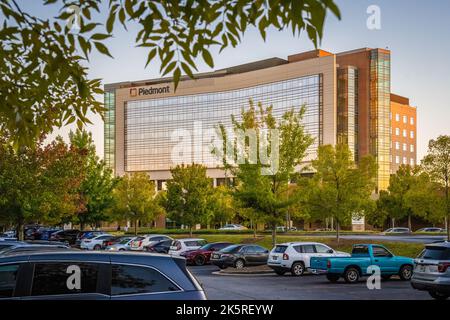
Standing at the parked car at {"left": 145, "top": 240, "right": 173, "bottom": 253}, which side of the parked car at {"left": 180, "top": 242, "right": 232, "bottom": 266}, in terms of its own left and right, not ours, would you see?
right

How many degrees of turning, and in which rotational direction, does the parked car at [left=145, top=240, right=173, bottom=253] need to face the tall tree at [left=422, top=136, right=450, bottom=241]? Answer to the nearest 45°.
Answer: approximately 135° to its left

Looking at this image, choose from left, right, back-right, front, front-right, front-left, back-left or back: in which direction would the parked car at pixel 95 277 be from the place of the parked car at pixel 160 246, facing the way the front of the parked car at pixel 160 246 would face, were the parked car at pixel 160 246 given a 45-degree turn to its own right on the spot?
left

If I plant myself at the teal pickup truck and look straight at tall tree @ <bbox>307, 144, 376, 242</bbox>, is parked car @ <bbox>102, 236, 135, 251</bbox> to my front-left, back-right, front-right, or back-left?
front-left

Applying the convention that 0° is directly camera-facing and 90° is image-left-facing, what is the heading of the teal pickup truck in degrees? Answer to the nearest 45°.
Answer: approximately 225°

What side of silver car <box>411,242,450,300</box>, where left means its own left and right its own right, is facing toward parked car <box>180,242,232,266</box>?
left

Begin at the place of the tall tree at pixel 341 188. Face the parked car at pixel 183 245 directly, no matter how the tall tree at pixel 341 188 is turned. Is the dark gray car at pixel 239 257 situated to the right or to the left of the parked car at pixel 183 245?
left

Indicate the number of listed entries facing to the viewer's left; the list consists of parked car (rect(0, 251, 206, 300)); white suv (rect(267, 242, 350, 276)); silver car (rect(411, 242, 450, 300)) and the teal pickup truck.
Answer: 1

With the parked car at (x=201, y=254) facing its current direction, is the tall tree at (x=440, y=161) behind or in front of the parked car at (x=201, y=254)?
behind

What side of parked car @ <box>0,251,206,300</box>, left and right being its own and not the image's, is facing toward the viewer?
left
